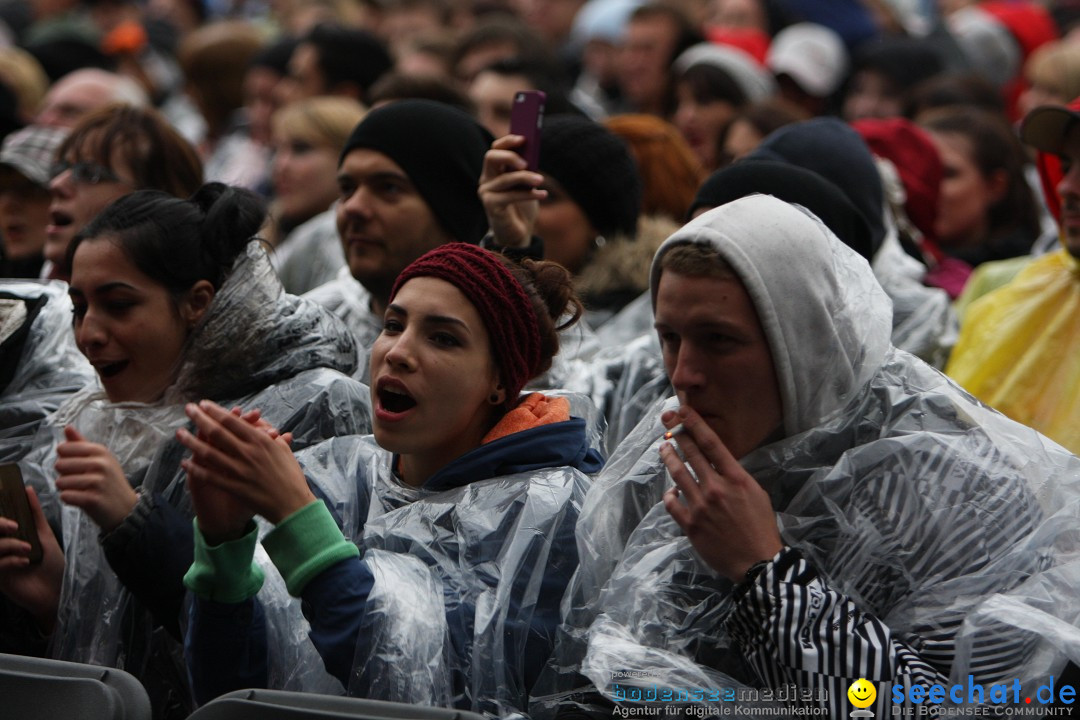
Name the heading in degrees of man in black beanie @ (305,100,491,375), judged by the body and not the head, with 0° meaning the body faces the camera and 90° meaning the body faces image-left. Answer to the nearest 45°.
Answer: approximately 45°

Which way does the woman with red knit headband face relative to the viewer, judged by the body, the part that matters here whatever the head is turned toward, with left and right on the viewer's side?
facing the viewer and to the left of the viewer

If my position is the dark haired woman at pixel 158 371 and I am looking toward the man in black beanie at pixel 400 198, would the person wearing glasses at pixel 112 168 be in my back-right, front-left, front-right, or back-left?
front-left

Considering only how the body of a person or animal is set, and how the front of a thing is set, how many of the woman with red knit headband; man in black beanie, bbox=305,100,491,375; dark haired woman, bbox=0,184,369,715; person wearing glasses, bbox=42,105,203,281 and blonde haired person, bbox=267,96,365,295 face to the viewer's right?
0

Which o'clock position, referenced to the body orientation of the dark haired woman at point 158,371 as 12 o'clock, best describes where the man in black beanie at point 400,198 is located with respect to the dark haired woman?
The man in black beanie is roughly at 6 o'clock from the dark haired woman.

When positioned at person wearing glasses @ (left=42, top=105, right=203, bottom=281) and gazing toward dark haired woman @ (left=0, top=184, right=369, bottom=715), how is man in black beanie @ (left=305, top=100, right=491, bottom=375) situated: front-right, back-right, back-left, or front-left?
front-left

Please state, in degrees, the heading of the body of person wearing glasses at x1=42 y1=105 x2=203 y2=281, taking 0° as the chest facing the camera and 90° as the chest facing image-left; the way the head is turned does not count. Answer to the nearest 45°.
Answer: approximately 45°

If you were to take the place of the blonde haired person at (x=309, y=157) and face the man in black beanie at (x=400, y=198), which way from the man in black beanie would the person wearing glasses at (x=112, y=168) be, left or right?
right

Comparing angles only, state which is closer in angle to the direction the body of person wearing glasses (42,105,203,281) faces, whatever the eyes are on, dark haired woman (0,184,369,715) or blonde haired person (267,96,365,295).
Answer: the dark haired woman

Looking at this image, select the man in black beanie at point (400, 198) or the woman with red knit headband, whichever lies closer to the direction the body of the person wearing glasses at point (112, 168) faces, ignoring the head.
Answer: the woman with red knit headband

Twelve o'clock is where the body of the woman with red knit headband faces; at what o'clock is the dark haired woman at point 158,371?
The dark haired woman is roughly at 3 o'clock from the woman with red knit headband.

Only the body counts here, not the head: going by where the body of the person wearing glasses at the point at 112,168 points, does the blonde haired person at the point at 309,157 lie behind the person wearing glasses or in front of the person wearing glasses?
behind

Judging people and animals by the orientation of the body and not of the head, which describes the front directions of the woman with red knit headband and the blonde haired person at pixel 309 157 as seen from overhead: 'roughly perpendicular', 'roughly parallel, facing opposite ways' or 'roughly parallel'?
roughly parallel

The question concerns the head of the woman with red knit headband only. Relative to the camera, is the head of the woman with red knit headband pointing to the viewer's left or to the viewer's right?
to the viewer's left

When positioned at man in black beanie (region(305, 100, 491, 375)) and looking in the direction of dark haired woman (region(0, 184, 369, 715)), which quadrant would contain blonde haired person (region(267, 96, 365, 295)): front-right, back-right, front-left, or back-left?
back-right
